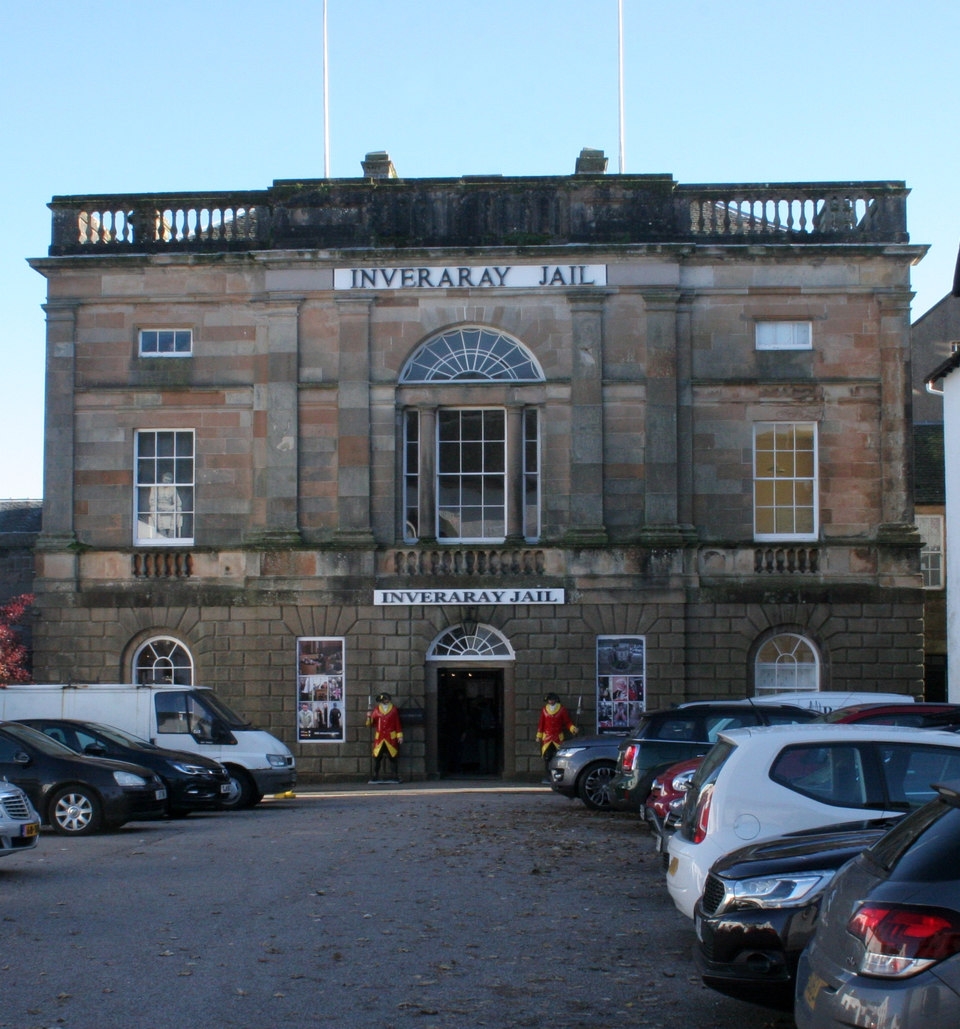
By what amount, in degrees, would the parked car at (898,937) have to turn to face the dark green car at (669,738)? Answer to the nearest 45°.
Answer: approximately 45° to its left

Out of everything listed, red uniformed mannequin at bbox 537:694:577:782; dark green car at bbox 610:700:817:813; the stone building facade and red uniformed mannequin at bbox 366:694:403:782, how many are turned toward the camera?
3

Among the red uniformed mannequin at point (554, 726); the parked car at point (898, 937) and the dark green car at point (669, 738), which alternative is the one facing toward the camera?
the red uniformed mannequin

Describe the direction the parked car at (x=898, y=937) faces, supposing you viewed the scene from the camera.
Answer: facing away from the viewer and to the right of the viewer

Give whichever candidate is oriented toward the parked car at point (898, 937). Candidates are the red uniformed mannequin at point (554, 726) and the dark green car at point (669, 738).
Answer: the red uniformed mannequin

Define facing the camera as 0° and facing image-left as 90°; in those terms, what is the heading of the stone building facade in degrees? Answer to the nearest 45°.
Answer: approximately 0°

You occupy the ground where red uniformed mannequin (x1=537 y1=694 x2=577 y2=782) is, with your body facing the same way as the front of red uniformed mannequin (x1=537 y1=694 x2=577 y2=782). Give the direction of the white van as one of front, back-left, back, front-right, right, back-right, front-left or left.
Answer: front-right

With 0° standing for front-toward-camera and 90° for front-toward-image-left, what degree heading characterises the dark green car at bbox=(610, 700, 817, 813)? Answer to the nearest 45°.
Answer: approximately 225°

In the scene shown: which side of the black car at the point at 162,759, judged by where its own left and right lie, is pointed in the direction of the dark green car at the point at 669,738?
front

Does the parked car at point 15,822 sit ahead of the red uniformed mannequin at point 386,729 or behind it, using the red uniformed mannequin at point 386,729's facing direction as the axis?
ahead

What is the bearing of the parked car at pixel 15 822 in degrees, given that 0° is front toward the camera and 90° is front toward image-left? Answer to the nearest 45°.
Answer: approximately 315°

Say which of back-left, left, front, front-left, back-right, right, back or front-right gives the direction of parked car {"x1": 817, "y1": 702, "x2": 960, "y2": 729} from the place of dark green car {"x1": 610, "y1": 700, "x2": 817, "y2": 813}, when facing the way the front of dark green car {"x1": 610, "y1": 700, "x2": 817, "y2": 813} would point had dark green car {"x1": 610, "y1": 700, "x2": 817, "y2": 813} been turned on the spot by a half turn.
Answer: left
